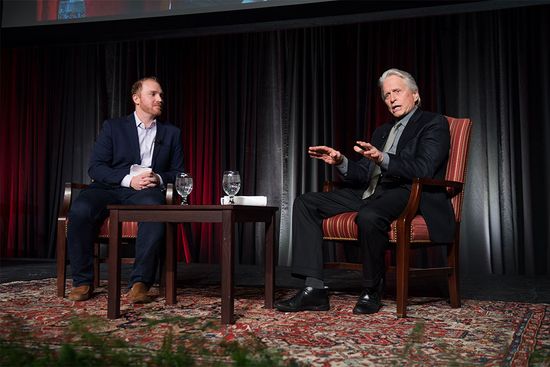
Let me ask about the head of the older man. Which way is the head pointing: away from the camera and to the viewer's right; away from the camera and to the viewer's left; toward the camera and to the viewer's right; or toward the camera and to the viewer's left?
toward the camera and to the viewer's left

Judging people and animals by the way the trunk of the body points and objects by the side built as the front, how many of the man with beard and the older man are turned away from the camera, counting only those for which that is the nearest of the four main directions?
0

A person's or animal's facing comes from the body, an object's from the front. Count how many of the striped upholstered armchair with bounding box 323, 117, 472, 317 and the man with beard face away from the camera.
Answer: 0

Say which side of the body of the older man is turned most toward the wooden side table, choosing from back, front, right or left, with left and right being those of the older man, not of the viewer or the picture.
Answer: front

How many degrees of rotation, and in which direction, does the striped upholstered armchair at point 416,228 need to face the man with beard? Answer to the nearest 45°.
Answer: approximately 45° to its right

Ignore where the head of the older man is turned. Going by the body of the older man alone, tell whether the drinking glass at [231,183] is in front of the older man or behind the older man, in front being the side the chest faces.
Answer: in front

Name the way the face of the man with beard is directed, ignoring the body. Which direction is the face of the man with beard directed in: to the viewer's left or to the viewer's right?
to the viewer's right

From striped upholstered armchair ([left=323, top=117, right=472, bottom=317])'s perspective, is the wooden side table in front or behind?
in front

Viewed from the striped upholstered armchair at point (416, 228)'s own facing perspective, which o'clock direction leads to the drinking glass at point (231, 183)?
The drinking glass is roughly at 1 o'clock from the striped upholstered armchair.

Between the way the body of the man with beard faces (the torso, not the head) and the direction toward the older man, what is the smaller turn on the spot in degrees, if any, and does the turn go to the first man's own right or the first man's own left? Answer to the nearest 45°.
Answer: approximately 45° to the first man's own left

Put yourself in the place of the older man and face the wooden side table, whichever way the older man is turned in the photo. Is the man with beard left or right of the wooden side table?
right

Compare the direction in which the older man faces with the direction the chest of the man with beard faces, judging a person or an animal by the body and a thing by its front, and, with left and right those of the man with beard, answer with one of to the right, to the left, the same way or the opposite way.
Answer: to the right

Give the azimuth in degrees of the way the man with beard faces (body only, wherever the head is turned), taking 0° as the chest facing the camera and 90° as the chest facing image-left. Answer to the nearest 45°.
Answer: approximately 0°

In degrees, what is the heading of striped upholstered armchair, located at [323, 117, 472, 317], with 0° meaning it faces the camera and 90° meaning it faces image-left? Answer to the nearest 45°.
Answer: approximately 45°

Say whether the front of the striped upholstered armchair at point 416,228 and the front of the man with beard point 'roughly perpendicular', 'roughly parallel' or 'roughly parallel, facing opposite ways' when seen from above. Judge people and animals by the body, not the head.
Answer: roughly perpendicular
